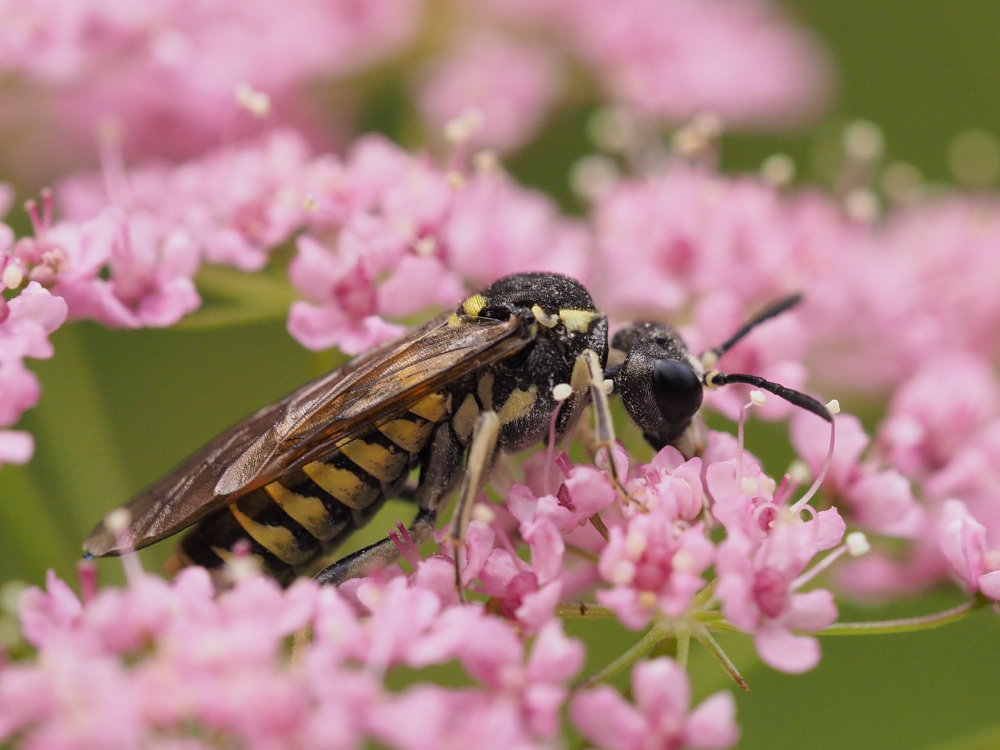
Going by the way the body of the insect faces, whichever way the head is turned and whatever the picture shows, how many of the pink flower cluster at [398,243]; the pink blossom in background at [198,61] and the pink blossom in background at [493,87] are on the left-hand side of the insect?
3

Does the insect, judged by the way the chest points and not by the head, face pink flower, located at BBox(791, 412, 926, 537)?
yes

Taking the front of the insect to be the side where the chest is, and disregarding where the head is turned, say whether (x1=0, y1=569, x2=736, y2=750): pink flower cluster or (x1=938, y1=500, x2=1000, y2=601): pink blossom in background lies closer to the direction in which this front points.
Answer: the pink blossom in background

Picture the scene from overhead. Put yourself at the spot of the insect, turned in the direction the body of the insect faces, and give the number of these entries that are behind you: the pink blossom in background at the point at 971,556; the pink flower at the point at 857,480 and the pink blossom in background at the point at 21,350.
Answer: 1

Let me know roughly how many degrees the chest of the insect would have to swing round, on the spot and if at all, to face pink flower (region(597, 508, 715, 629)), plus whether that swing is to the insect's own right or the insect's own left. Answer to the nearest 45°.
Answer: approximately 45° to the insect's own right

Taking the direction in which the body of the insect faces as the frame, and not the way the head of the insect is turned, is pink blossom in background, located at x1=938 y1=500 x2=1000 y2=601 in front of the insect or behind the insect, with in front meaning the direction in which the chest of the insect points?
in front

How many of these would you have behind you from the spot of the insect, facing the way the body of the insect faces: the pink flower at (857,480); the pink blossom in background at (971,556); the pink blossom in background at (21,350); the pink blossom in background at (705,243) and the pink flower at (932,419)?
1

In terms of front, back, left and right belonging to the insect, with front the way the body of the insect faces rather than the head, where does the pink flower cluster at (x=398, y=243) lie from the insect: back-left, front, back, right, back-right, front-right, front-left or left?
left

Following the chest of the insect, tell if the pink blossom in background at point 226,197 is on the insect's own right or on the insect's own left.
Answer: on the insect's own left

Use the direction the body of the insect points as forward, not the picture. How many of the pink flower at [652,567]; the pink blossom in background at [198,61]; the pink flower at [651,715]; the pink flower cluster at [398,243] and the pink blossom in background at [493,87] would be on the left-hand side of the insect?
3

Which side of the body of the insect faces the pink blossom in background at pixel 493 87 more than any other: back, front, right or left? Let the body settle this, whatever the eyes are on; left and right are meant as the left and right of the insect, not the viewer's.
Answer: left

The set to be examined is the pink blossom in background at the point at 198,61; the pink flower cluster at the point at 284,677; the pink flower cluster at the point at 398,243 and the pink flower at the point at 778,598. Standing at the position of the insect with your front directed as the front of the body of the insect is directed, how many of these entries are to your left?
2

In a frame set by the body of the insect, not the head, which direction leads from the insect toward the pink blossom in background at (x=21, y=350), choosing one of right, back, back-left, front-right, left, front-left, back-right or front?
back

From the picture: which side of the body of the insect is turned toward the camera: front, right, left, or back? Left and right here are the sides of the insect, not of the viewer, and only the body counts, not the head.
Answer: right

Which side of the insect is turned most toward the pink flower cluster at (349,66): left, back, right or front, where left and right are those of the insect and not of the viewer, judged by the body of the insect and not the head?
left
